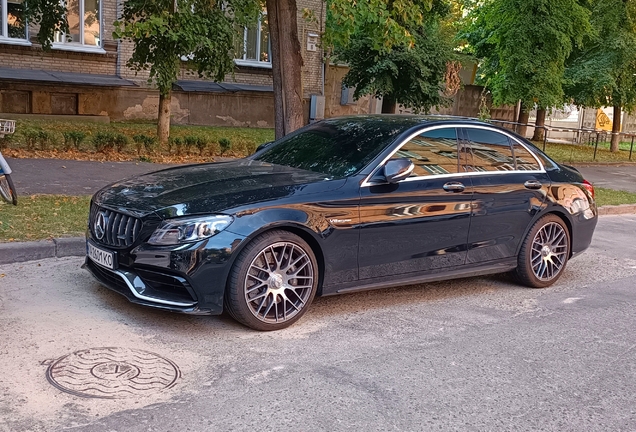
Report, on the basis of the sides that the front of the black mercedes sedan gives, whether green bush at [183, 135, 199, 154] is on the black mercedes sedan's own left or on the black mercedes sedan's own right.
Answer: on the black mercedes sedan's own right

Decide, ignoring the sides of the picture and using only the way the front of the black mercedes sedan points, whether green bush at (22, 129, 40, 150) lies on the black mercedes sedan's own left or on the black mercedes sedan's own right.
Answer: on the black mercedes sedan's own right

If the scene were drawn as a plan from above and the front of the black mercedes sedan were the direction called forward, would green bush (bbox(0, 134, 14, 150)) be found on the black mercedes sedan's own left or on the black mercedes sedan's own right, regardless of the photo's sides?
on the black mercedes sedan's own right

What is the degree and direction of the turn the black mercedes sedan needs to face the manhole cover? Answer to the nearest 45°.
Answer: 0° — it already faces it

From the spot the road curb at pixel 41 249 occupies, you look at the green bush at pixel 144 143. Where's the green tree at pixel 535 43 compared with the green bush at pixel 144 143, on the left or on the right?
right

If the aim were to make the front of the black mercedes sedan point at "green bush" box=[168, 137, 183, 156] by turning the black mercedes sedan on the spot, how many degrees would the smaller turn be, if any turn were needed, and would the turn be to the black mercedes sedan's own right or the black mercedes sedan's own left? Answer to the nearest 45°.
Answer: approximately 135° to the black mercedes sedan's own right

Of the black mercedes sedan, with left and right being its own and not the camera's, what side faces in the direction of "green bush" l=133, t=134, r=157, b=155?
right

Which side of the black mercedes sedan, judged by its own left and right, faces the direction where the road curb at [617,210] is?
back

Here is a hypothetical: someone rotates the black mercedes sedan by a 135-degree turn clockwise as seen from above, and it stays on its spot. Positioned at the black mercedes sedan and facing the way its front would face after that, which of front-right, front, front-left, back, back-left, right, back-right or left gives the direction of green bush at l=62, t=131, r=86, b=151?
front-left

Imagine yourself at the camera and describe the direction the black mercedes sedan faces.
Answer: facing the viewer and to the left of the viewer

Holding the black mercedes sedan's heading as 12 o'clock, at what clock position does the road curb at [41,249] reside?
The road curb is roughly at 2 o'clock from the black mercedes sedan.

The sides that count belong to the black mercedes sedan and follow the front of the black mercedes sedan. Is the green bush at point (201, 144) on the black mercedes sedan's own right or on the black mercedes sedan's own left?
on the black mercedes sedan's own right
